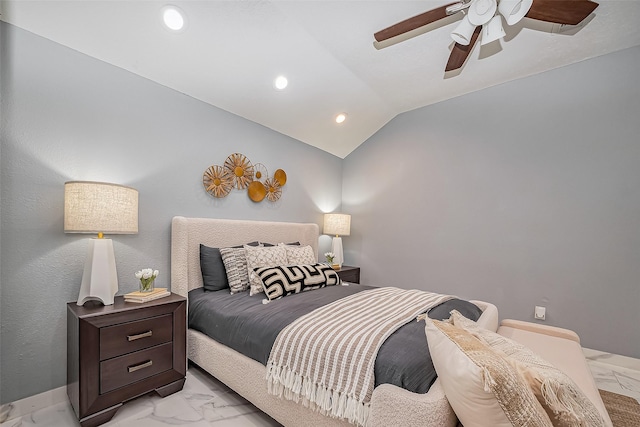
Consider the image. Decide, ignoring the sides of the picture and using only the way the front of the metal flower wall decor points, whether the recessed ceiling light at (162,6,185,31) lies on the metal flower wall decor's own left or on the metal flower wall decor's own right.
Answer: on the metal flower wall decor's own right

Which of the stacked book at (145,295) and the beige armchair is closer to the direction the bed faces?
the beige armchair

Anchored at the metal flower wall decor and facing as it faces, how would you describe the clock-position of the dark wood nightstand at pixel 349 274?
The dark wood nightstand is roughly at 10 o'clock from the metal flower wall decor.

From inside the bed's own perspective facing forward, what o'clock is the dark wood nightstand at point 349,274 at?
The dark wood nightstand is roughly at 8 o'clock from the bed.

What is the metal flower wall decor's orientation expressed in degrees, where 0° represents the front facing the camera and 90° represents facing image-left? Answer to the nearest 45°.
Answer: approximately 315°

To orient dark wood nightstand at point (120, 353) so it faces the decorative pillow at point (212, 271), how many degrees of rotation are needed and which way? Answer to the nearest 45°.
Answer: approximately 90° to its left

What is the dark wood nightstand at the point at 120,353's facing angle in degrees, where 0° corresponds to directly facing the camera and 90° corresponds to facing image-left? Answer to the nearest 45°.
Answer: approximately 315°

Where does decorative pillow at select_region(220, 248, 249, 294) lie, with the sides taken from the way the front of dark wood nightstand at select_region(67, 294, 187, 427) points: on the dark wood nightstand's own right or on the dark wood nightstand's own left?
on the dark wood nightstand's own left

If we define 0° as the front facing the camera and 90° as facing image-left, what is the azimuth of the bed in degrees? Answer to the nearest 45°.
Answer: approximately 315°
